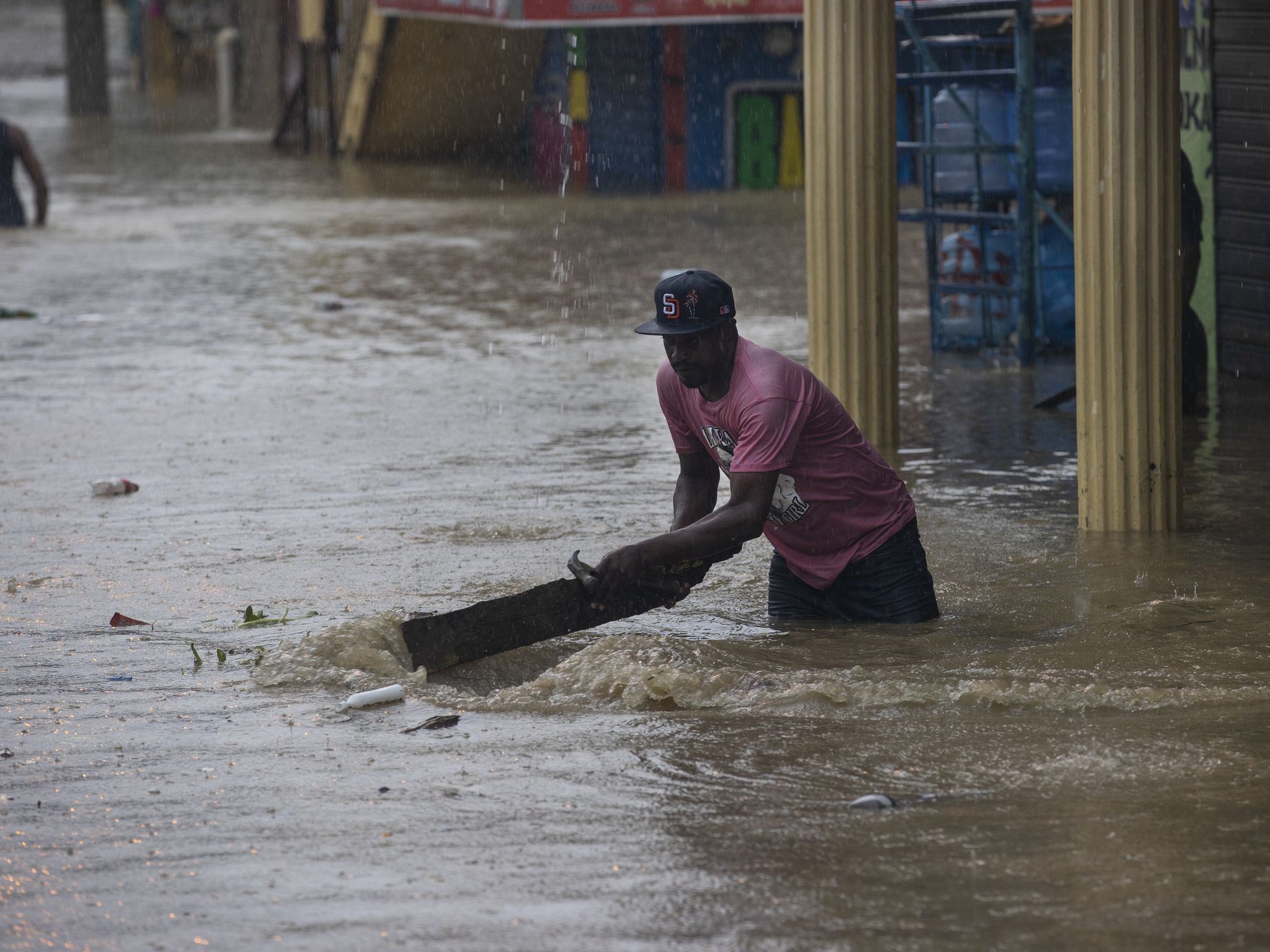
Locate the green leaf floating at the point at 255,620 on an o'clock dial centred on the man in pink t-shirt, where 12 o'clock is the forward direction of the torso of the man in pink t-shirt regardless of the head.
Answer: The green leaf floating is roughly at 2 o'clock from the man in pink t-shirt.

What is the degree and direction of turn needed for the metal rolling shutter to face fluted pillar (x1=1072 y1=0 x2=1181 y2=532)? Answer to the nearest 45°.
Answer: approximately 45° to its left

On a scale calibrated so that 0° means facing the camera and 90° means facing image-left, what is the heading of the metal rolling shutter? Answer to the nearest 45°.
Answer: approximately 45°

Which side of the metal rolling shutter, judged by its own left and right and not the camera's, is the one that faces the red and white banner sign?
right

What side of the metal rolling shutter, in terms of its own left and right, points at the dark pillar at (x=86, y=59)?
right

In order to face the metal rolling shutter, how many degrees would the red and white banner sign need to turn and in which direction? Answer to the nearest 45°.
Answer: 0° — it already faces it

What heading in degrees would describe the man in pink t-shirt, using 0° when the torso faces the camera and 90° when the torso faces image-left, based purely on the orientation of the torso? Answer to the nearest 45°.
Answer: approximately 45°

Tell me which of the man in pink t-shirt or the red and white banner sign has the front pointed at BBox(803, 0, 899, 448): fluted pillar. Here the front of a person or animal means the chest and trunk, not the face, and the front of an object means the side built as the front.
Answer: the red and white banner sign
